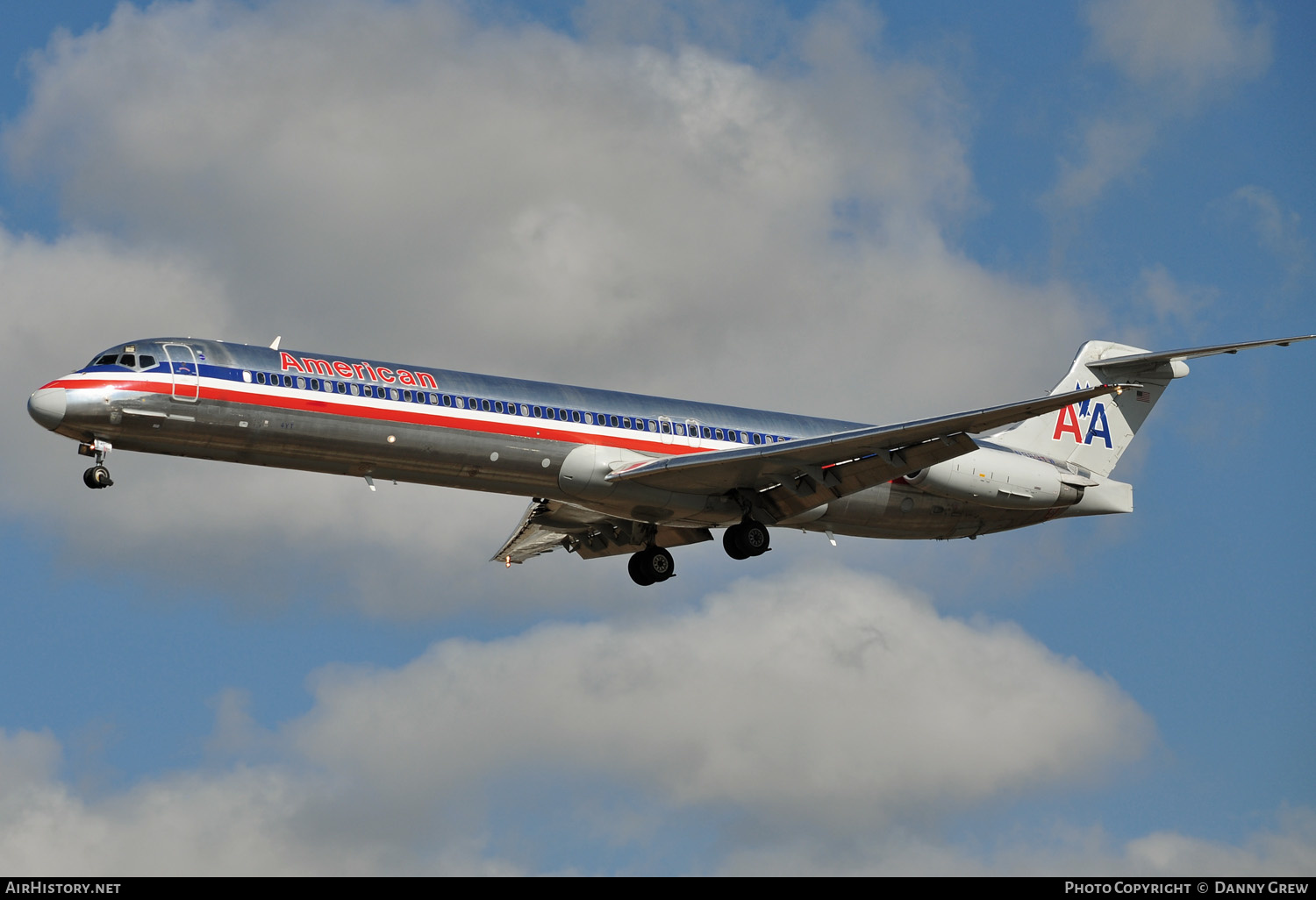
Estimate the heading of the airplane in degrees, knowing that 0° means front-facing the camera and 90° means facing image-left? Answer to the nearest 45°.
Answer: approximately 45°
